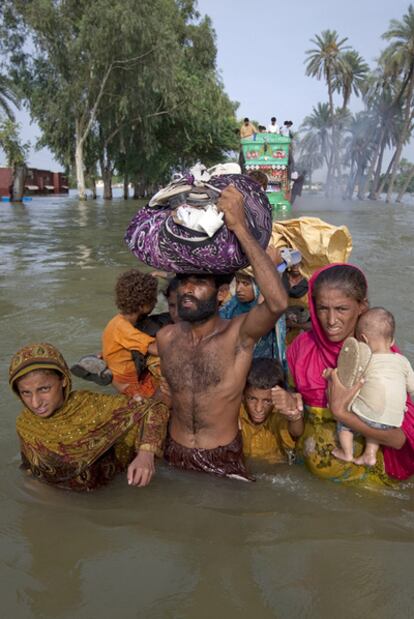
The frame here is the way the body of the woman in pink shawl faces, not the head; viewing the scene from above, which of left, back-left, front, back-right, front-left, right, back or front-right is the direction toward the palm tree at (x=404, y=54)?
back

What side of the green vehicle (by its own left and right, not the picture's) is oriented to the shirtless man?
front

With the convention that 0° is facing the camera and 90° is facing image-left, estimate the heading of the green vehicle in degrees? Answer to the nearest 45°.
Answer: approximately 0°

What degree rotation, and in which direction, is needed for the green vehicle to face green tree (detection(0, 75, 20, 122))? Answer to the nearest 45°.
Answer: approximately 135° to its right

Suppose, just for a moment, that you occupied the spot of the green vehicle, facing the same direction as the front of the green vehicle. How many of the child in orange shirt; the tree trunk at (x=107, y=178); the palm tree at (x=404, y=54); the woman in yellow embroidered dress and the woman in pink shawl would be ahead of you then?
3

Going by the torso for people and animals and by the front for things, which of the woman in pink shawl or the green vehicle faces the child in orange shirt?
the green vehicle

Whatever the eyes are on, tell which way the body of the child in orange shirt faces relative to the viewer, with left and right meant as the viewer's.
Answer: facing away from the viewer and to the right of the viewer

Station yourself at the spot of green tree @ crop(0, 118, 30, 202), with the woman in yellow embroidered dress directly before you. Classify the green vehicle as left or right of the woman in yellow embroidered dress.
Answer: left

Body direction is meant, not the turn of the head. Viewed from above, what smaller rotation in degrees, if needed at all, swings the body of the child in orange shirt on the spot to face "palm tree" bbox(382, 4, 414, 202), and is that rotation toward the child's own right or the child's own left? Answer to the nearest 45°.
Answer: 0° — they already face it

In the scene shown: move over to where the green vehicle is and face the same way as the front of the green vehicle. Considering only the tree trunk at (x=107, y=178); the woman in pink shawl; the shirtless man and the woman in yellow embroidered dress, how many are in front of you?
3

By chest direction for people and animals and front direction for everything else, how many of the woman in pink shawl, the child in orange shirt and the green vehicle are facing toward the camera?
2

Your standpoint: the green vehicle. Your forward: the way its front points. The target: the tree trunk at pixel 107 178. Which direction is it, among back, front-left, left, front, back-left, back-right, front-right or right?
back-right
